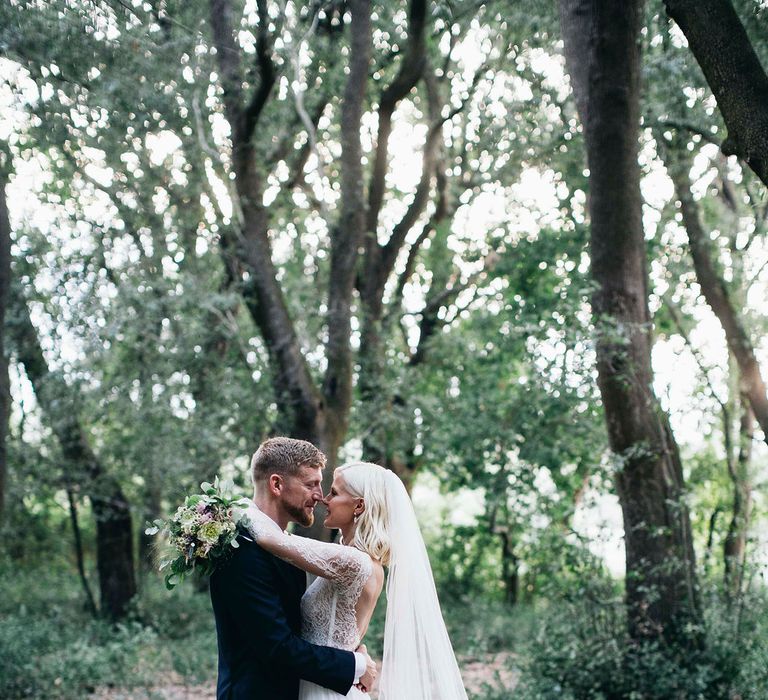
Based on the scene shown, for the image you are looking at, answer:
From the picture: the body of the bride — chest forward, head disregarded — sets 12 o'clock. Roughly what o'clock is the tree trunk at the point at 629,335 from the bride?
The tree trunk is roughly at 4 o'clock from the bride.

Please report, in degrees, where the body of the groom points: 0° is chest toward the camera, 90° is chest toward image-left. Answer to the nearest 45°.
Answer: approximately 270°

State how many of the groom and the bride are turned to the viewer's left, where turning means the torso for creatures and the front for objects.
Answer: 1

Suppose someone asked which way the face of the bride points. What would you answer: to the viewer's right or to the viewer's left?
to the viewer's left

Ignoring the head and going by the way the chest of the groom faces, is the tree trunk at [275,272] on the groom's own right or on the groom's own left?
on the groom's own left

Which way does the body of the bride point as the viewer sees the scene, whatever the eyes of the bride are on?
to the viewer's left

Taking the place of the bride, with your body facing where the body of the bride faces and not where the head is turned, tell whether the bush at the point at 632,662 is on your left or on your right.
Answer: on your right

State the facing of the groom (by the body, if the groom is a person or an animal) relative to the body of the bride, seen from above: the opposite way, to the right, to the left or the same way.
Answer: the opposite way
